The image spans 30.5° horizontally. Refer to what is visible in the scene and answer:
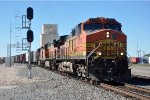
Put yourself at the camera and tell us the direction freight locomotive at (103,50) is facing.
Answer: facing the viewer and to the right of the viewer
